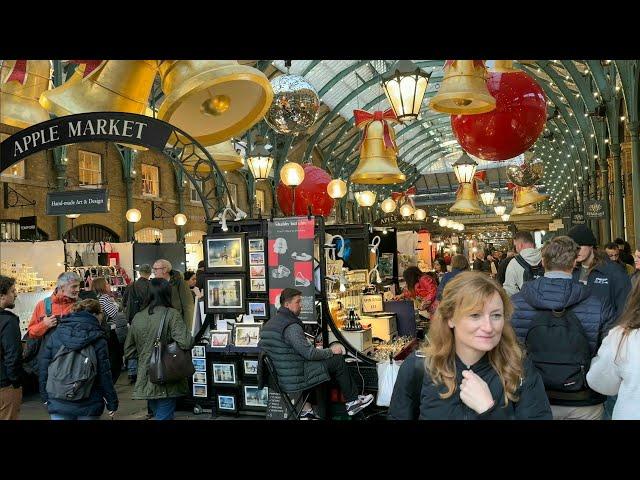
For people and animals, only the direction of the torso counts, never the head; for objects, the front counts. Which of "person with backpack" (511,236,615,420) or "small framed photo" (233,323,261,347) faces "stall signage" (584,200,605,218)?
the person with backpack

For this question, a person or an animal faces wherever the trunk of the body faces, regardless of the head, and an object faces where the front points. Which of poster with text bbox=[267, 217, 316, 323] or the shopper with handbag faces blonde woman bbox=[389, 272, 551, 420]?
the poster with text

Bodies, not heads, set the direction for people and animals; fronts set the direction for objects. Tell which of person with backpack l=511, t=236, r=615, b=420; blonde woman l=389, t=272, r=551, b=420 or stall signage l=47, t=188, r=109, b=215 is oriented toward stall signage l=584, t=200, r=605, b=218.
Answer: the person with backpack

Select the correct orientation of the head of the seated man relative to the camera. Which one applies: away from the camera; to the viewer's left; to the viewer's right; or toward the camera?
to the viewer's right

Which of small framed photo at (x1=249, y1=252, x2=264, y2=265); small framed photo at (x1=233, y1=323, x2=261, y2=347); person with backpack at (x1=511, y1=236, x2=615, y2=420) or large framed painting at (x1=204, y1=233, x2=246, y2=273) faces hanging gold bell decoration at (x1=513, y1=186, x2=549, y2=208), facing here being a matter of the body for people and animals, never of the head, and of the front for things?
the person with backpack

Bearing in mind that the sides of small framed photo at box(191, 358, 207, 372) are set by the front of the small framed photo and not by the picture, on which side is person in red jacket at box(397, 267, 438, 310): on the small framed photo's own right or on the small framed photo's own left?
on the small framed photo's own left

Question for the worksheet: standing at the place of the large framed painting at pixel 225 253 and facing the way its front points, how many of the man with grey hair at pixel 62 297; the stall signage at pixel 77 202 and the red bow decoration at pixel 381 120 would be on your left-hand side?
1

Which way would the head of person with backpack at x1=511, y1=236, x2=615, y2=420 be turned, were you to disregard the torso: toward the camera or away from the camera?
away from the camera
